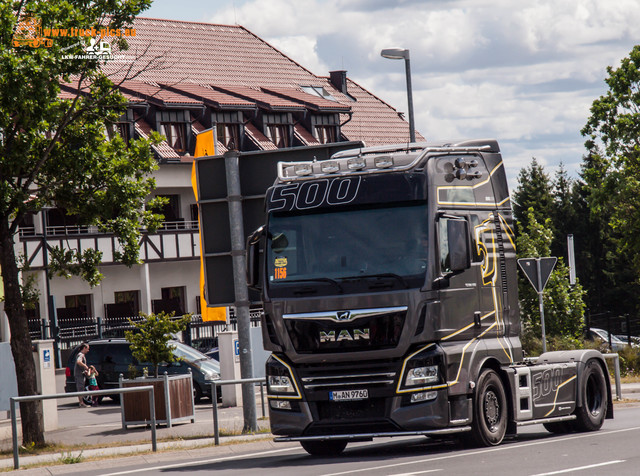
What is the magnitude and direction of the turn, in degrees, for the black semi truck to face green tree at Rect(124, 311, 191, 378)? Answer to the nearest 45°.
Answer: approximately 90° to its right

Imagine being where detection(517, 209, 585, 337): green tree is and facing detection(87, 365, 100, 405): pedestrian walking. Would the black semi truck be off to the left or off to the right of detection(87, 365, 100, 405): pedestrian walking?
left

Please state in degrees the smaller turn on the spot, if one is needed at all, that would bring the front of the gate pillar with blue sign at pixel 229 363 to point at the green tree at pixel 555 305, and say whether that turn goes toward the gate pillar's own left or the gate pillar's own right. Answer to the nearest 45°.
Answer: approximately 90° to the gate pillar's own left

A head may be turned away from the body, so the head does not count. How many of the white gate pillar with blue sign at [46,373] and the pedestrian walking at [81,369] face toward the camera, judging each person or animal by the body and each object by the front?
1

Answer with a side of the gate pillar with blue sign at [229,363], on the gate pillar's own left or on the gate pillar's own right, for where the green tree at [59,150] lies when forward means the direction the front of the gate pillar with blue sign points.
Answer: on the gate pillar's own right

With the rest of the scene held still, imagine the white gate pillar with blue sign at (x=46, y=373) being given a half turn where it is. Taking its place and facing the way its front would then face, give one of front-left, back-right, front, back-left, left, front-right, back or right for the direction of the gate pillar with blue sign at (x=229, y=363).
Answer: front-right
